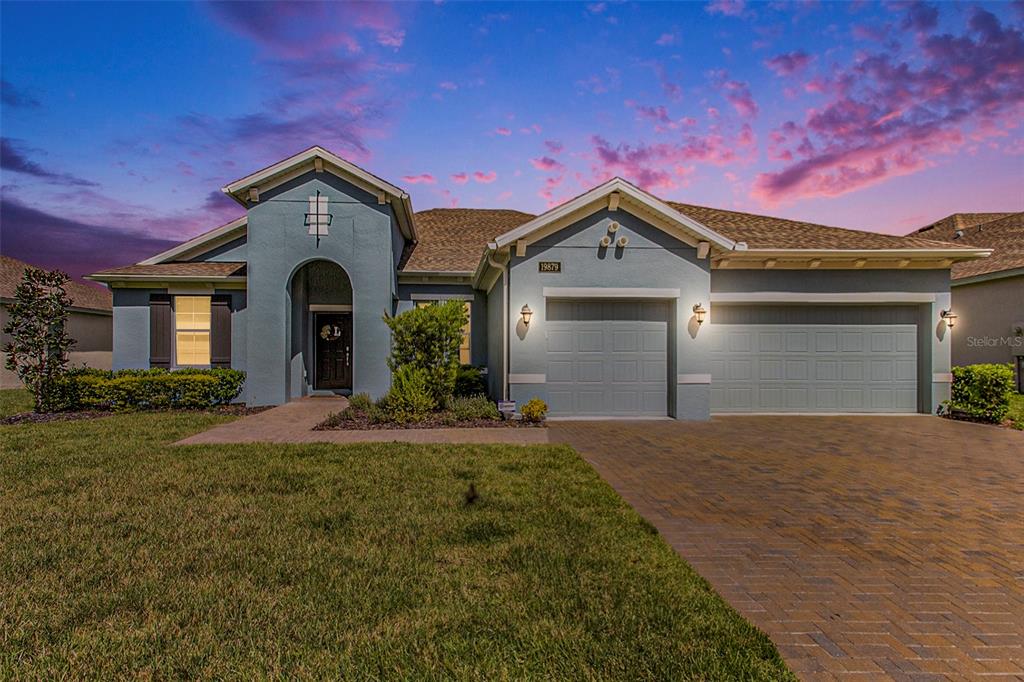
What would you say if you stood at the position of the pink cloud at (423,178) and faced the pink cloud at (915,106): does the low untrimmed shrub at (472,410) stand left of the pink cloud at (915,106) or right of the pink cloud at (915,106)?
right

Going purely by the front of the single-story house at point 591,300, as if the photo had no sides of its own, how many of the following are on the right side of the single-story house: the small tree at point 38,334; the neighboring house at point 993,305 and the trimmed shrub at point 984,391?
1

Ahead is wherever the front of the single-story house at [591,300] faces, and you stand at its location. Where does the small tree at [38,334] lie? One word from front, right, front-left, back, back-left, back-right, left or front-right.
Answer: right

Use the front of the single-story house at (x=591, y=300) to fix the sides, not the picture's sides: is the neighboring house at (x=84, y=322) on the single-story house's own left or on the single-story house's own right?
on the single-story house's own right

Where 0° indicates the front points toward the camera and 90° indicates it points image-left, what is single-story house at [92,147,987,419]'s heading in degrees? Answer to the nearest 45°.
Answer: approximately 0°

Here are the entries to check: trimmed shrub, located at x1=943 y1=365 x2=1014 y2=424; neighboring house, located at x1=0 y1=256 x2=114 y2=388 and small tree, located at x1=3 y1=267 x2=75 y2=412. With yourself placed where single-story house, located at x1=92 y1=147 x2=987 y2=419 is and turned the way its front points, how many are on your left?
1

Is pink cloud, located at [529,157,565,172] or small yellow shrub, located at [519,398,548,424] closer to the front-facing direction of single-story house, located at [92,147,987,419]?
the small yellow shrub

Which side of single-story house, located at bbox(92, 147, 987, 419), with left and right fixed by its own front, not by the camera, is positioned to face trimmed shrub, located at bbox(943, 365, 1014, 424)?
left
